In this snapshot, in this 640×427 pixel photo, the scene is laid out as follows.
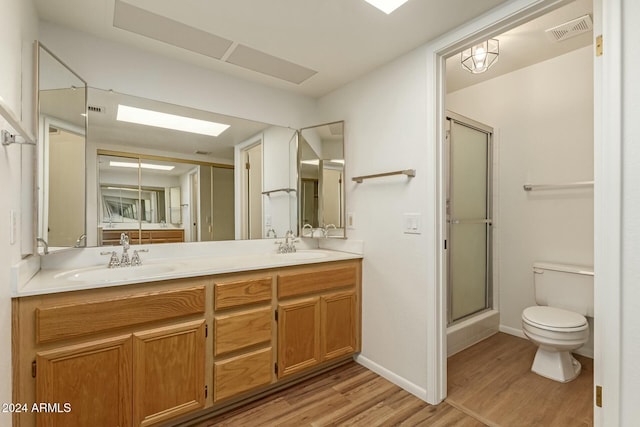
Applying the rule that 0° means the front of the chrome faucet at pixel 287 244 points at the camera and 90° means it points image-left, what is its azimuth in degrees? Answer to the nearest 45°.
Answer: approximately 315°

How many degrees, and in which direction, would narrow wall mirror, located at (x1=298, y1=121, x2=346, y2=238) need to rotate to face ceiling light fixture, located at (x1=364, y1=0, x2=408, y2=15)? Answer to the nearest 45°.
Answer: approximately 45° to its left

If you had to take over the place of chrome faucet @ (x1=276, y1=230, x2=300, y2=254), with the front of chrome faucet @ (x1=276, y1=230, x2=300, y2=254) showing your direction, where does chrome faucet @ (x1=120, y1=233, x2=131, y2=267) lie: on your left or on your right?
on your right

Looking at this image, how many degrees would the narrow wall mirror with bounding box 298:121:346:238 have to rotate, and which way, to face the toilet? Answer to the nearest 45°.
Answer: approximately 135° to its left

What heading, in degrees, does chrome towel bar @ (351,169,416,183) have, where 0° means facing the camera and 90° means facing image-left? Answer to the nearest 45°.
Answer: approximately 45°

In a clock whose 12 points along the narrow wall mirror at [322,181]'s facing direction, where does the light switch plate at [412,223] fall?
The light switch plate is roughly at 9 o'clock from the narrow wall mirror.
